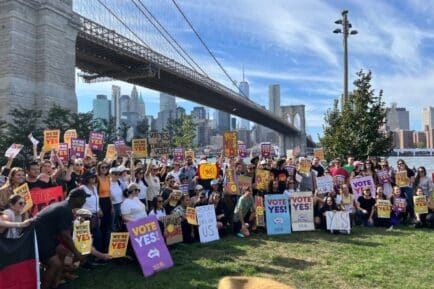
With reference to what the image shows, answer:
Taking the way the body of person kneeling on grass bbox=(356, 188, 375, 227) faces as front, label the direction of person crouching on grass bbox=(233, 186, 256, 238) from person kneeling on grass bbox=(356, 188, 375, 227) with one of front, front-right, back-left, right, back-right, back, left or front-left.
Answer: front-right

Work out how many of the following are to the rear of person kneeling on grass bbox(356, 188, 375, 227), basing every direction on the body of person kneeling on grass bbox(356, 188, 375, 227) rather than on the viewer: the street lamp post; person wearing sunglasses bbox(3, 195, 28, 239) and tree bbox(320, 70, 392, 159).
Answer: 2

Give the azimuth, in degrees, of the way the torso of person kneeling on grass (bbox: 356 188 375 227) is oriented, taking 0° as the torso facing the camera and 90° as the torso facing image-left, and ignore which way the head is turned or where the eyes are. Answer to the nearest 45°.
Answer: approximately 0°

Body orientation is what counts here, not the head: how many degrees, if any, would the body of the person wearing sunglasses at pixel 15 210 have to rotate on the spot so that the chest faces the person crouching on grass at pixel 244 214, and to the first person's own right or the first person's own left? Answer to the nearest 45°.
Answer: approximately 90° to the first person's own left

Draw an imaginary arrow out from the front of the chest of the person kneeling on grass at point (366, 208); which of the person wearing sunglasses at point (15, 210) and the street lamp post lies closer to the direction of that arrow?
the person wearing sunglasses

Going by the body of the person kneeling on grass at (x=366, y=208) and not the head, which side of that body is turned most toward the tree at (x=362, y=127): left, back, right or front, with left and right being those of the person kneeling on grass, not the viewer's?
back

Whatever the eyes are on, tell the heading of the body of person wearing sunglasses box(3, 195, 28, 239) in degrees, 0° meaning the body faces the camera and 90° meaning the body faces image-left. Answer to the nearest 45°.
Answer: approximately 315°

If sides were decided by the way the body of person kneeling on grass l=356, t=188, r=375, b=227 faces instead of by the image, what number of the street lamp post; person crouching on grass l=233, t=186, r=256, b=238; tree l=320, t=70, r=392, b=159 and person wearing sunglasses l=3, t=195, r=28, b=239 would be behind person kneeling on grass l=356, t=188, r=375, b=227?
2

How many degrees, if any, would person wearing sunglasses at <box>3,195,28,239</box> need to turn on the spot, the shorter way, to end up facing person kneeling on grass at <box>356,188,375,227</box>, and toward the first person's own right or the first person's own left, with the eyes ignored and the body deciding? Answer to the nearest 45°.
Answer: approximately 45° to the first person's own left

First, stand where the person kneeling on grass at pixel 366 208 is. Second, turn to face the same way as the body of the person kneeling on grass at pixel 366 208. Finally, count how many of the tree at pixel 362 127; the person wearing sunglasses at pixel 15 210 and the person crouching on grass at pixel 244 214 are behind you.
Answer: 1

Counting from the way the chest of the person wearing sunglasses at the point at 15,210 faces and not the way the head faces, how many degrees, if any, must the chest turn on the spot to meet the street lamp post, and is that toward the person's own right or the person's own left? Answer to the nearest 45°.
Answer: approximately 90° to the person's own left
